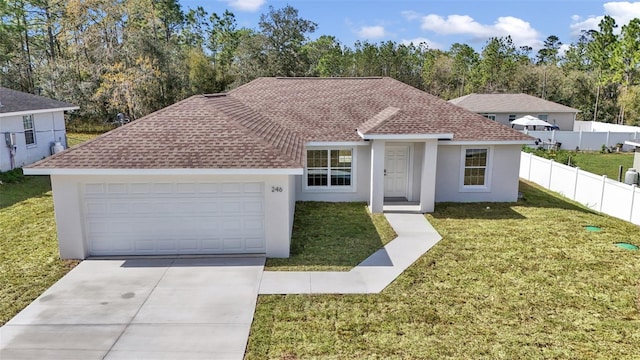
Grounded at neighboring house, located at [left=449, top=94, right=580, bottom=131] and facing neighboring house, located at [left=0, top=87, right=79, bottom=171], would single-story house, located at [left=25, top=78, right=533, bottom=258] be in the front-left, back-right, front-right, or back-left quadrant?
front-left

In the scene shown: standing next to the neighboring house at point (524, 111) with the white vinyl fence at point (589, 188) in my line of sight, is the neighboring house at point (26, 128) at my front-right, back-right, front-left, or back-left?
front-right

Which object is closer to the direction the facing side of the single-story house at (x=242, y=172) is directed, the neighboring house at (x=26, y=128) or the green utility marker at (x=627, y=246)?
the green utility marker

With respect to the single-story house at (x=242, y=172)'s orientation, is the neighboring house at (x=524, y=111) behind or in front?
behind

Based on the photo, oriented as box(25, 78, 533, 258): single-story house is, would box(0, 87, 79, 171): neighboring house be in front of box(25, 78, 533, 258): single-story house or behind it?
behind

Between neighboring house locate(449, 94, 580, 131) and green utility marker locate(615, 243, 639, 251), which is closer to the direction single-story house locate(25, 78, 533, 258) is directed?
the green utility marker

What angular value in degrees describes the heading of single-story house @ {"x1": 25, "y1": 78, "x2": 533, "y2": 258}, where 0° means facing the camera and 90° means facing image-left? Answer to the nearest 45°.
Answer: approximately 0°

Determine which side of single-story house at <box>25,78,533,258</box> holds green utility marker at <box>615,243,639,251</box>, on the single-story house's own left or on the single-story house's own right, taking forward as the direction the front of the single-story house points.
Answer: on the single-story house's own left

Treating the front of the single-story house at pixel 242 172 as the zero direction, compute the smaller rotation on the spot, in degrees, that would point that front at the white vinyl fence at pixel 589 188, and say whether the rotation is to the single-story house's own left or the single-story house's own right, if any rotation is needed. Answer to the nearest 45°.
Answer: approximately 90° to the single-story house's own left

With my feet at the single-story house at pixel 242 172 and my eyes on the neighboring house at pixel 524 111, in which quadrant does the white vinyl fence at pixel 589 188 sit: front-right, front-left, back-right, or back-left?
front-right
